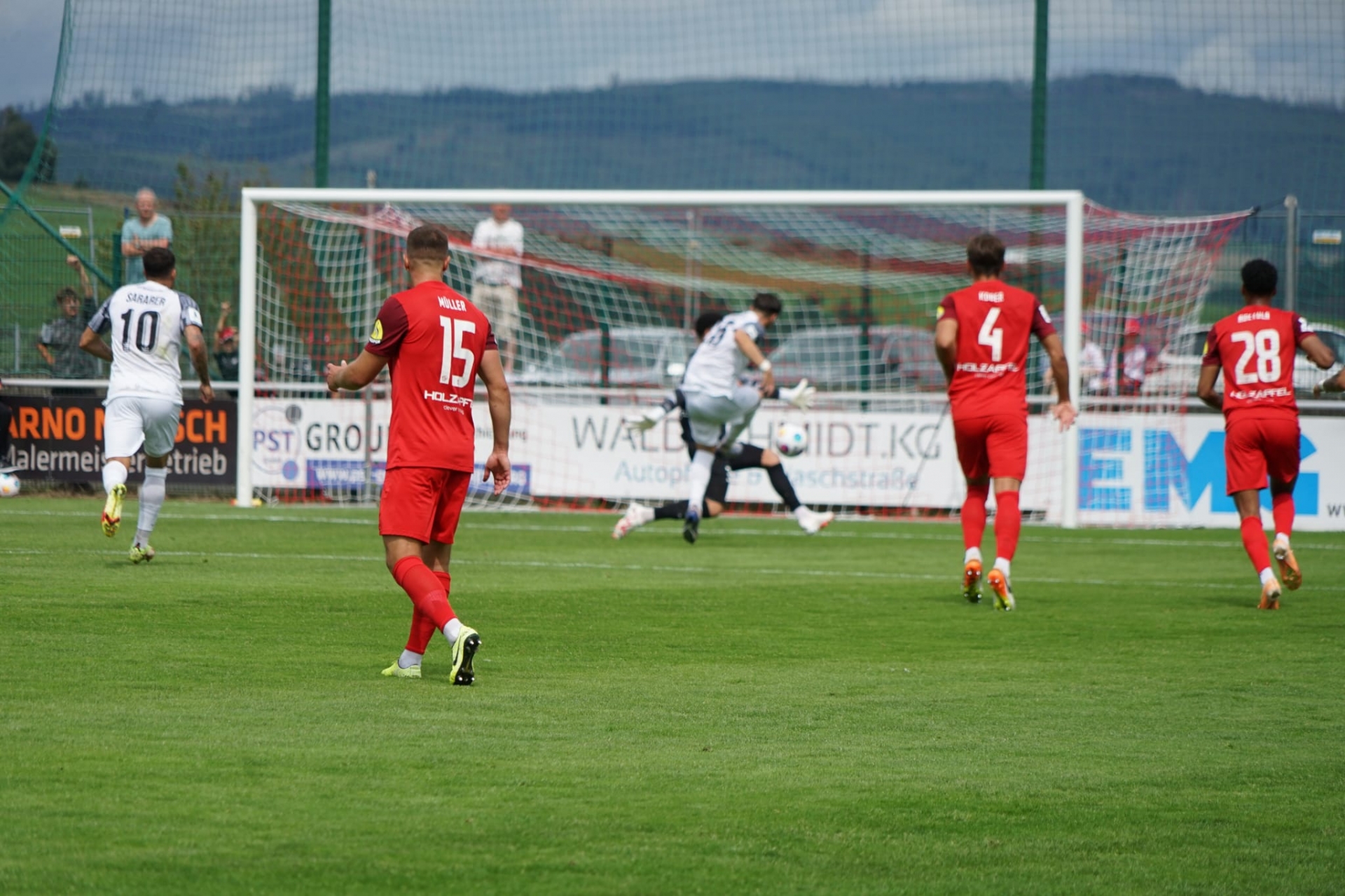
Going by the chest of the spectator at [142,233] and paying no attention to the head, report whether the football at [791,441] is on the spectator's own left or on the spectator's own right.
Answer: on the spectator's own left

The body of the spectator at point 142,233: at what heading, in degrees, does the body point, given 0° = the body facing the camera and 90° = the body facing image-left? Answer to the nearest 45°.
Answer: approximately 0°

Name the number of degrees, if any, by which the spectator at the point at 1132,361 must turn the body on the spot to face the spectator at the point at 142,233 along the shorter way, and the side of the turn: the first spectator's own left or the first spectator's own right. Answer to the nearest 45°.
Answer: approximately 90° to the first spectator's own right

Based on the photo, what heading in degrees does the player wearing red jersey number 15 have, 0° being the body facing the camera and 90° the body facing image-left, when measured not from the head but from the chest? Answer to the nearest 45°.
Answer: approximately 135°

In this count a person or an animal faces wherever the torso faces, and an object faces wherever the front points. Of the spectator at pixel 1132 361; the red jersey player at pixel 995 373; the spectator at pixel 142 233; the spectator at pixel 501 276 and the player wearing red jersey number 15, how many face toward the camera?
3

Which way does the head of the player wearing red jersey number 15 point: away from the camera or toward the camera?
away from the camera

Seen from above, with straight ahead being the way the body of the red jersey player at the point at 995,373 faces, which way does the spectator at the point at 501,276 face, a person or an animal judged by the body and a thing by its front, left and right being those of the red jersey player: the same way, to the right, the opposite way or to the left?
the opposite way

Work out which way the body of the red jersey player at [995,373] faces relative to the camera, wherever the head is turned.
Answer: away from the camera
